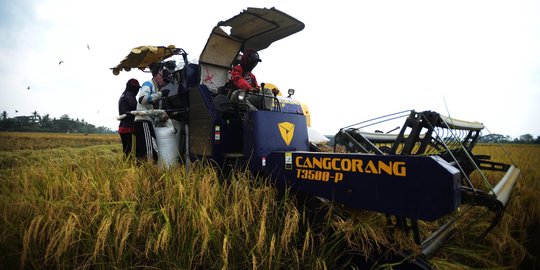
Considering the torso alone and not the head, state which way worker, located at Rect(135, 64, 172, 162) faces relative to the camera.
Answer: to the viewer's right

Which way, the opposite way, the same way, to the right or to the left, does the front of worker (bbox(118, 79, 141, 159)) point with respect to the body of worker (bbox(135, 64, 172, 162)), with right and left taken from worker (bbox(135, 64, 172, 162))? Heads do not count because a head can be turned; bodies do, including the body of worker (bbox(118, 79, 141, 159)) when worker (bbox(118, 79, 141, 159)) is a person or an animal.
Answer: the same way

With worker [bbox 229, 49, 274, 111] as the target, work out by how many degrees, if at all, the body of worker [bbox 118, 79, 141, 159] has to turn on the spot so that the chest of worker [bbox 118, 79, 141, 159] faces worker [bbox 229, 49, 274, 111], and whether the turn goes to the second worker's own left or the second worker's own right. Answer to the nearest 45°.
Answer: approximately 45° to the second worker's own right

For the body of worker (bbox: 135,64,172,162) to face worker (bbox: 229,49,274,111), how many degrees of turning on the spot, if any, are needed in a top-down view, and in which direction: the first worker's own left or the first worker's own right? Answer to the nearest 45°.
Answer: approximately 45° to the first worker's own right

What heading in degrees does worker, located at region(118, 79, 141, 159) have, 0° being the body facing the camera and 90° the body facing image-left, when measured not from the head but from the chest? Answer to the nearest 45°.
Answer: approximately 270°

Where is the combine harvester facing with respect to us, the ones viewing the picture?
facing the viewer and to the right of the viewer
